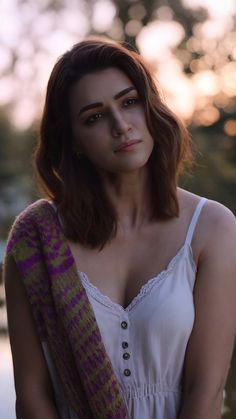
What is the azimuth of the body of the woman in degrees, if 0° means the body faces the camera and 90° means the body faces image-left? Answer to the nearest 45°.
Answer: approximately 0°
